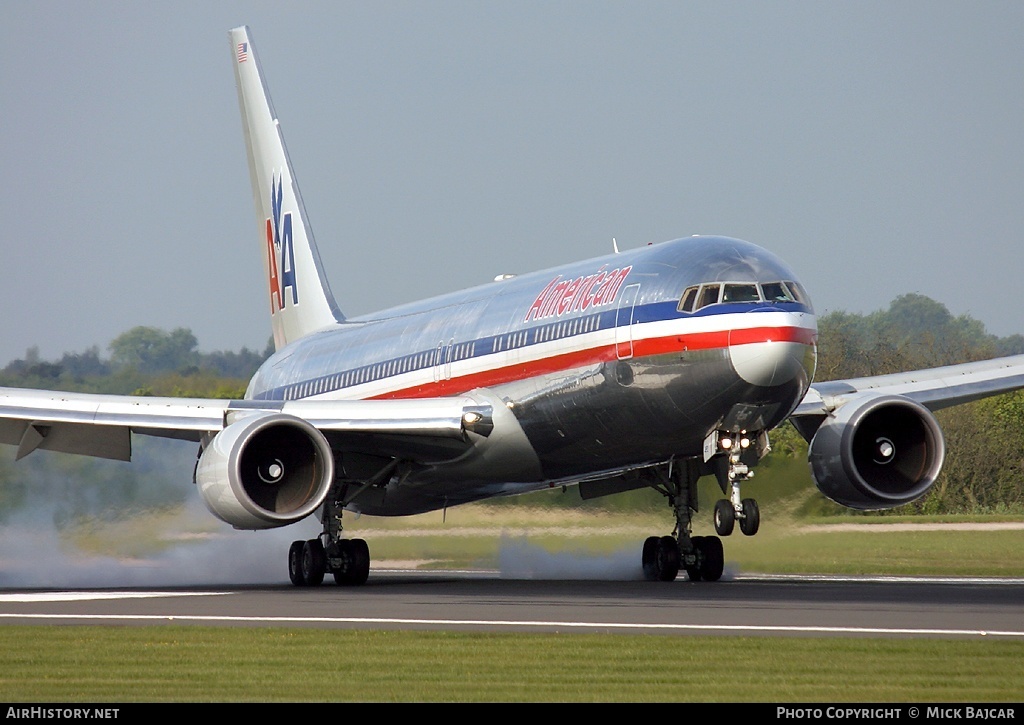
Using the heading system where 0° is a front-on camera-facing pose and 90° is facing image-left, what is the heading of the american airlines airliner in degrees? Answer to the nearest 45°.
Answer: approximately 315°
